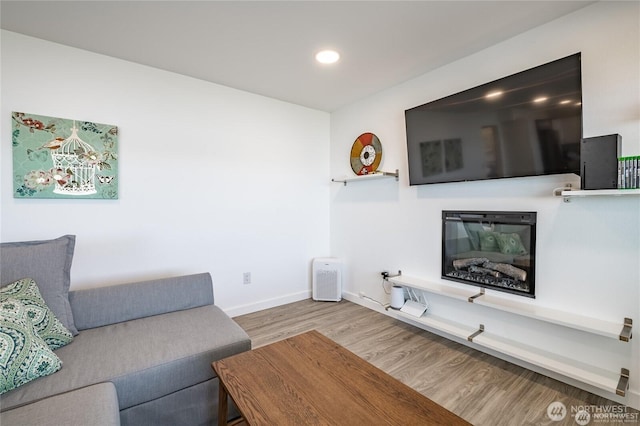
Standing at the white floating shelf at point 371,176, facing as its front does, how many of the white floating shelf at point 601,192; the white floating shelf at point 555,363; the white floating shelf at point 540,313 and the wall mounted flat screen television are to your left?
4

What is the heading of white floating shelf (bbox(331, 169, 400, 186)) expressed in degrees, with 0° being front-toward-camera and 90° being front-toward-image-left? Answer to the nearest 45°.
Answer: approximately 45°

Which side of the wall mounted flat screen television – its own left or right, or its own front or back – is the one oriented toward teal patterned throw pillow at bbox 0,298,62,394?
front

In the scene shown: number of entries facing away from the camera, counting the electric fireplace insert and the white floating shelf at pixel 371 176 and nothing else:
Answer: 0

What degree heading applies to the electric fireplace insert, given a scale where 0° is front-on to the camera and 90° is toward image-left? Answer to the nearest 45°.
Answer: approximately 45°

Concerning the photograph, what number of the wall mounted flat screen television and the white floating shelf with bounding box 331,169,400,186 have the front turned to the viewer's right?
0

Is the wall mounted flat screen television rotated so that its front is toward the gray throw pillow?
yes

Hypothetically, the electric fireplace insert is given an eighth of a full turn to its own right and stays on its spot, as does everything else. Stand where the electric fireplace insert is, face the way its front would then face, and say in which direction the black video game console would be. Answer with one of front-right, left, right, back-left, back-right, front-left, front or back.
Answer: back-left

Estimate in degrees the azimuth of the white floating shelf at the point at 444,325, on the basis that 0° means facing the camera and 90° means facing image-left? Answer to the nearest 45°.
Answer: approximately 45°

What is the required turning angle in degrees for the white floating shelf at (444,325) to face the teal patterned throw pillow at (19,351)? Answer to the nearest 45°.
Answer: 0° — it already faces it

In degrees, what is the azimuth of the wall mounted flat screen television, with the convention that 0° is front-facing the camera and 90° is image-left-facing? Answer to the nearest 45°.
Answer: approximately 45°

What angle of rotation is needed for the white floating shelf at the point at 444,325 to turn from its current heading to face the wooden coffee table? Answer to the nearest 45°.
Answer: approximately 45° to its left
